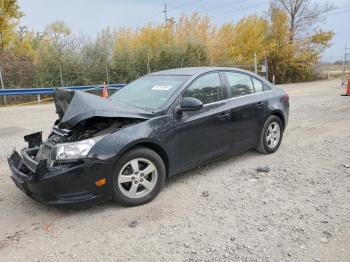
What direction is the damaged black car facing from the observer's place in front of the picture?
facing the viewer and to the left of the viewer

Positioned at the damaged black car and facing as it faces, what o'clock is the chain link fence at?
The chain link fence is roughly at 4 o'clock from the damaged black car.
